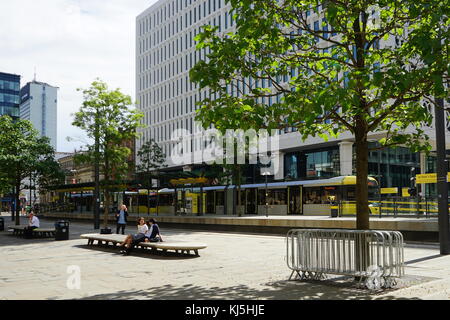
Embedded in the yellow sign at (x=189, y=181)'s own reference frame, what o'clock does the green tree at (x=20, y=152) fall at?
The green tree is roughly at 2 o'clock from the yellow sign.

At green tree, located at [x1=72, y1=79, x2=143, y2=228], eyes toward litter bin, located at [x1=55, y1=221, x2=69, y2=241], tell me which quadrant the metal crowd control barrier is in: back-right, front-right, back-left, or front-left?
front-left

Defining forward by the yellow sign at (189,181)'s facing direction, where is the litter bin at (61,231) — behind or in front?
in front

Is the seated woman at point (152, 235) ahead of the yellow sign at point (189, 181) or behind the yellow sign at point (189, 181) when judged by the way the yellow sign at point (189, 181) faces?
ahead

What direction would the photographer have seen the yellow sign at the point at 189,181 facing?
facing the viewer

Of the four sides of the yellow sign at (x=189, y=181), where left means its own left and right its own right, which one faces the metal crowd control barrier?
front
